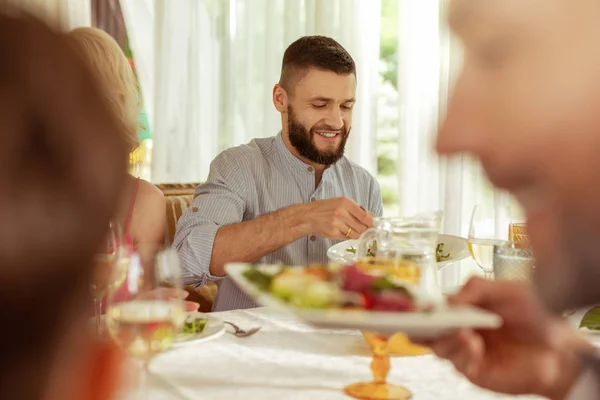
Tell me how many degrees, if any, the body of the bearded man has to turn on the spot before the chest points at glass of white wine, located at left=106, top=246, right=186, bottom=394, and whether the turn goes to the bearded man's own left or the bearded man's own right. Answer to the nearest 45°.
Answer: approximately 45° to the bearded man's own right

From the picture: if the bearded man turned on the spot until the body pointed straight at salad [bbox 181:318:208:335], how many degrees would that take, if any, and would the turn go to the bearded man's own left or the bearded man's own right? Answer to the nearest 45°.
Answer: approximately 45° to the bearded man's own right

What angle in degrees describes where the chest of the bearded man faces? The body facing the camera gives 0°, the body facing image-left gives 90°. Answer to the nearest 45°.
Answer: approximately 315°

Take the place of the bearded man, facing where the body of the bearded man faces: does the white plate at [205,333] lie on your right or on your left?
on your right

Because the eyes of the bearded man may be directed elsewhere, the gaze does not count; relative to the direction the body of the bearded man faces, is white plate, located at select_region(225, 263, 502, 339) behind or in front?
in front

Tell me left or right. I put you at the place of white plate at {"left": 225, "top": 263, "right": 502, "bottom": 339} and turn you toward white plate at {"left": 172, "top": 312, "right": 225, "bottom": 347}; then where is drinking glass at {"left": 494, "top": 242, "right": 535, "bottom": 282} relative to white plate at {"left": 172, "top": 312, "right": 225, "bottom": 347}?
right

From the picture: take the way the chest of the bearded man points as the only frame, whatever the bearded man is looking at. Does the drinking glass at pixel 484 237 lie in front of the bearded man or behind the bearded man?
in front
